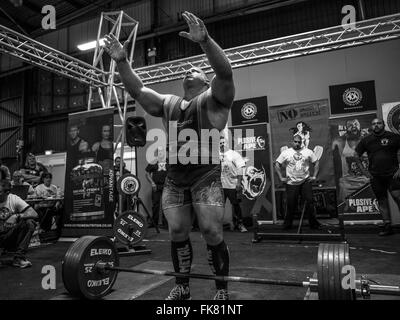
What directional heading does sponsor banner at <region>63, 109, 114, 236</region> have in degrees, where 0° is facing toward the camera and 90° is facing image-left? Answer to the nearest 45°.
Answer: approximately 0°

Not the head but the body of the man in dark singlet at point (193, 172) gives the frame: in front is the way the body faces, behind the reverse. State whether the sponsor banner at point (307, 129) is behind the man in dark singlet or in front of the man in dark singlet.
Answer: behind

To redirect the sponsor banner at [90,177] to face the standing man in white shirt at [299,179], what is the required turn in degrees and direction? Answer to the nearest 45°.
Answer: approximately 90° to its left

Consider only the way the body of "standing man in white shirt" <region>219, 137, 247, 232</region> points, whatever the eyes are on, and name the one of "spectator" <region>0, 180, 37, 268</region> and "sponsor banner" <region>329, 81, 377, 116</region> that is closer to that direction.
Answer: the spectator

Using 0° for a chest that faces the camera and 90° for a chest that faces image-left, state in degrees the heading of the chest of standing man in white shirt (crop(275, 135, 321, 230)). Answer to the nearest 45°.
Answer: approximately 0°
